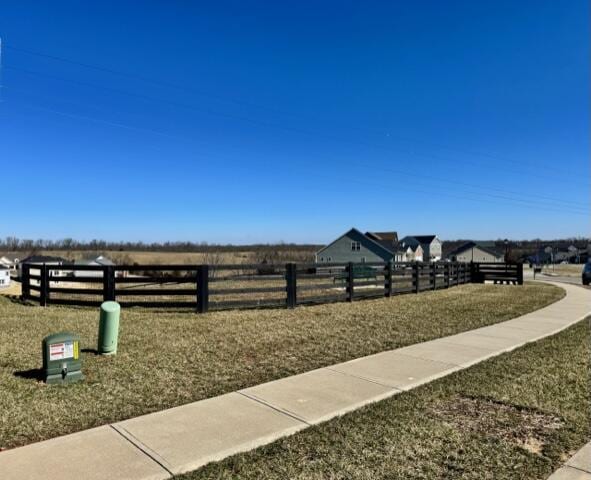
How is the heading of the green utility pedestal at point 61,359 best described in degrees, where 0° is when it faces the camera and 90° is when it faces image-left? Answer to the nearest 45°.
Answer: approximately 0°

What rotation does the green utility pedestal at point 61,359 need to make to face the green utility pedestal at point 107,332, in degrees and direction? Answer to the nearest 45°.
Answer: approximately 135° to its left

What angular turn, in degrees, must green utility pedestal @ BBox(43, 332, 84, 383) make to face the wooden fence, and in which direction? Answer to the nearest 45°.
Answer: approximately 135° to its left
